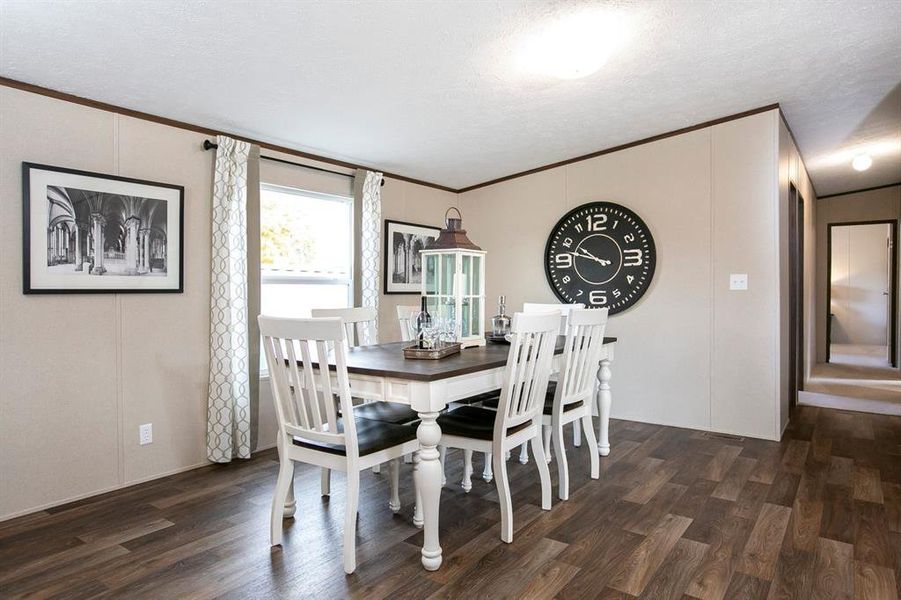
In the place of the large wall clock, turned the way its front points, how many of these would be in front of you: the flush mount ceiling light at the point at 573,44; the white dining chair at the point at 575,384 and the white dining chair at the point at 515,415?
3

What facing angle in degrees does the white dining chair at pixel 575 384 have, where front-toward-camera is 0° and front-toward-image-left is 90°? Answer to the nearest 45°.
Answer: approximately 135°

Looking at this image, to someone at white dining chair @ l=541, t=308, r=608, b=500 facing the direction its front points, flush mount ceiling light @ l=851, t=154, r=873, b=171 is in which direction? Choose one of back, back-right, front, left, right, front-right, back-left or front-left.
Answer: right

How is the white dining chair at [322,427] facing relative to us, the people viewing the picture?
facing away from the viewer and to the right of the viewer

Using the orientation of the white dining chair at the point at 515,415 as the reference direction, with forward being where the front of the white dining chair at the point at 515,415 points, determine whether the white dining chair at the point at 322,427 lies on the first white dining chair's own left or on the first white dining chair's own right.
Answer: on the first white dining chair's own left

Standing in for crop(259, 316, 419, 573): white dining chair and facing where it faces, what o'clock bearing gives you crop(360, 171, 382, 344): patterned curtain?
The patterned curtain is roughly at 11 o'clock from the white dining chair.

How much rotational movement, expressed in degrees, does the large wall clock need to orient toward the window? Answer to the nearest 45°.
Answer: approximately 45° to its right

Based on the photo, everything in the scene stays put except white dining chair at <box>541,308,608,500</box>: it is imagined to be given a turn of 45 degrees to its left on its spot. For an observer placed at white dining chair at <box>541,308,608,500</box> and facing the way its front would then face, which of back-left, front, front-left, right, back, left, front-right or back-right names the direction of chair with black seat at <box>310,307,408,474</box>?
front

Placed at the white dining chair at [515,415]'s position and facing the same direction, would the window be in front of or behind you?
in front

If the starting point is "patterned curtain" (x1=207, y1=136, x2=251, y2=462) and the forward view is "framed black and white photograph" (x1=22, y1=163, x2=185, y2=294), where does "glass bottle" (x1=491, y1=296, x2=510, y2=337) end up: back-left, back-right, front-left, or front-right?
back-left

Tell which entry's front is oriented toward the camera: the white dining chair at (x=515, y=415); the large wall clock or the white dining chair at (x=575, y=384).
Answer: the large wall clock

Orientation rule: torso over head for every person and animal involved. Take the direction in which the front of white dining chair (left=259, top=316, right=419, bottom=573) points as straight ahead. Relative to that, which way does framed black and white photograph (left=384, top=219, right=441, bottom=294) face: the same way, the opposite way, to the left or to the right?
to the right

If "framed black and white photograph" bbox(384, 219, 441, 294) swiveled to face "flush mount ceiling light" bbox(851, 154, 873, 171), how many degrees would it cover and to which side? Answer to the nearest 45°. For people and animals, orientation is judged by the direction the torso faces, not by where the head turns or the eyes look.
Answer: approximately 45° to its left

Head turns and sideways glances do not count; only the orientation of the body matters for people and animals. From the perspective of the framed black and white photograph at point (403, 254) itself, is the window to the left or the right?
on its right

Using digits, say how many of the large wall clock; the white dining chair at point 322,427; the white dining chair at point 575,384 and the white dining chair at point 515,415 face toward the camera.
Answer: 1

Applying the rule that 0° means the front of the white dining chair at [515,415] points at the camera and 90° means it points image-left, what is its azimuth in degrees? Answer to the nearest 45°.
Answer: approximately 135°

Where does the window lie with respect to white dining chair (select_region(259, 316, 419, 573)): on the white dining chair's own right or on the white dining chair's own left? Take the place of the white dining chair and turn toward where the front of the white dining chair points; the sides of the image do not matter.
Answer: on the white dining chair's own left
